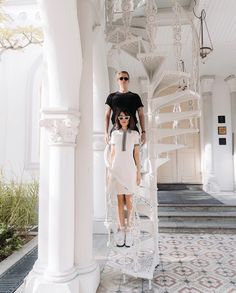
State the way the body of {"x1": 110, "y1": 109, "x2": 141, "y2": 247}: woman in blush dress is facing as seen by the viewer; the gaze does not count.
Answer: toward the camera

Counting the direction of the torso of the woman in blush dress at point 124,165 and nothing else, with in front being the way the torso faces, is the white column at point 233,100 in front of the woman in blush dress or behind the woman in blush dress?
behind

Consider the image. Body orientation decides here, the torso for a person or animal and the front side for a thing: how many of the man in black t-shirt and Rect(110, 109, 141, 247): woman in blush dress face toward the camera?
2

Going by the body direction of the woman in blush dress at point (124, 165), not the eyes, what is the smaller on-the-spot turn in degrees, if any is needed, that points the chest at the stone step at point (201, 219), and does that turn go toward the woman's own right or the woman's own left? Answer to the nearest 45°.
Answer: approximately 135° to the woman's own left

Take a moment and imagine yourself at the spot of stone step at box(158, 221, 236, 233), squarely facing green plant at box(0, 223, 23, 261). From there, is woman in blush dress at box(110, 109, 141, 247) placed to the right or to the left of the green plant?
left

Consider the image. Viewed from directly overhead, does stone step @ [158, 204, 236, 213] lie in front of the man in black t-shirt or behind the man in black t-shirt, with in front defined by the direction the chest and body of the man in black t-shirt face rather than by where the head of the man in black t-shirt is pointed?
behind

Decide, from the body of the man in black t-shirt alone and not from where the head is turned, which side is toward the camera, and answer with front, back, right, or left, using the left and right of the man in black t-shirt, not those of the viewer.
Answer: front

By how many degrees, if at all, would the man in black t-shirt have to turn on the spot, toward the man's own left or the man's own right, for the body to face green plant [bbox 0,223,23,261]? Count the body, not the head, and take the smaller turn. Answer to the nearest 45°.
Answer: approximately 135° to the man's own right

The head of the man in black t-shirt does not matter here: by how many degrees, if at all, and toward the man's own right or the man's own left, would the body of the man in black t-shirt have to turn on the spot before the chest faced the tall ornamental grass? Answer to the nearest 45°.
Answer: approximately 135° to the man's own right
